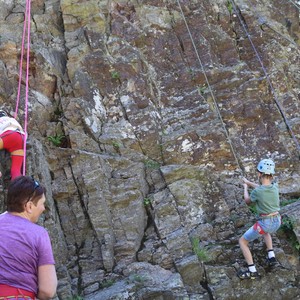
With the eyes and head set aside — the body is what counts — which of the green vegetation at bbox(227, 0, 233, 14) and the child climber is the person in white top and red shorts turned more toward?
the green vegetation

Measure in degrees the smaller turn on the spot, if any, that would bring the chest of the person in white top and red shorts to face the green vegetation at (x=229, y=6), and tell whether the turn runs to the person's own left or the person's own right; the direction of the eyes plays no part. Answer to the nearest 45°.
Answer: approximately 90° to the person's own right

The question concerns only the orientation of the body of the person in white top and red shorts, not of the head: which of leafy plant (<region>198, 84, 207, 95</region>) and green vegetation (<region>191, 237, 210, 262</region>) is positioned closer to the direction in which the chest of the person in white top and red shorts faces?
the leafy plant

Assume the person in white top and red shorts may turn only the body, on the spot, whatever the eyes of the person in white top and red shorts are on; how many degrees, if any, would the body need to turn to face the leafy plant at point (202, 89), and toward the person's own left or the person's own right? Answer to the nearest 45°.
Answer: approximately 90° to the person's own right

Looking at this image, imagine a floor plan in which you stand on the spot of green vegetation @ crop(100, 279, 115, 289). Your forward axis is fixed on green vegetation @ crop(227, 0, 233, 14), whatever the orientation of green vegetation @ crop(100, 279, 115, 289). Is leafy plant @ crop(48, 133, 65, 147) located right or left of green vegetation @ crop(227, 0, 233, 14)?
left

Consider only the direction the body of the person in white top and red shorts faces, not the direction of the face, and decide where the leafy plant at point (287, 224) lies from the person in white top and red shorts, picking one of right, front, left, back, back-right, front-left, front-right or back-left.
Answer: back-right

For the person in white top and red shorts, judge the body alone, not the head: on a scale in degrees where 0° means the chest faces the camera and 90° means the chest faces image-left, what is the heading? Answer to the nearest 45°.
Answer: approximately 135°

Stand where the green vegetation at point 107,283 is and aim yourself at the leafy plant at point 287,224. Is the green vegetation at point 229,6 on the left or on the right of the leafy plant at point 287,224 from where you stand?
left

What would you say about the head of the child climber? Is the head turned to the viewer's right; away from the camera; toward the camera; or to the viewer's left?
away from the camera

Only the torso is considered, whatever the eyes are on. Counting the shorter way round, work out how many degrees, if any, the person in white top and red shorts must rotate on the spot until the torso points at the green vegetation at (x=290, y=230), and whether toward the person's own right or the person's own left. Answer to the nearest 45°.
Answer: approximately 135° to the person's own right

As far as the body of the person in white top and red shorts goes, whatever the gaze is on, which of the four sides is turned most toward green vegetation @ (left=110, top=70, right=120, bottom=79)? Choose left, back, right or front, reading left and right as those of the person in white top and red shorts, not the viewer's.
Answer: right
